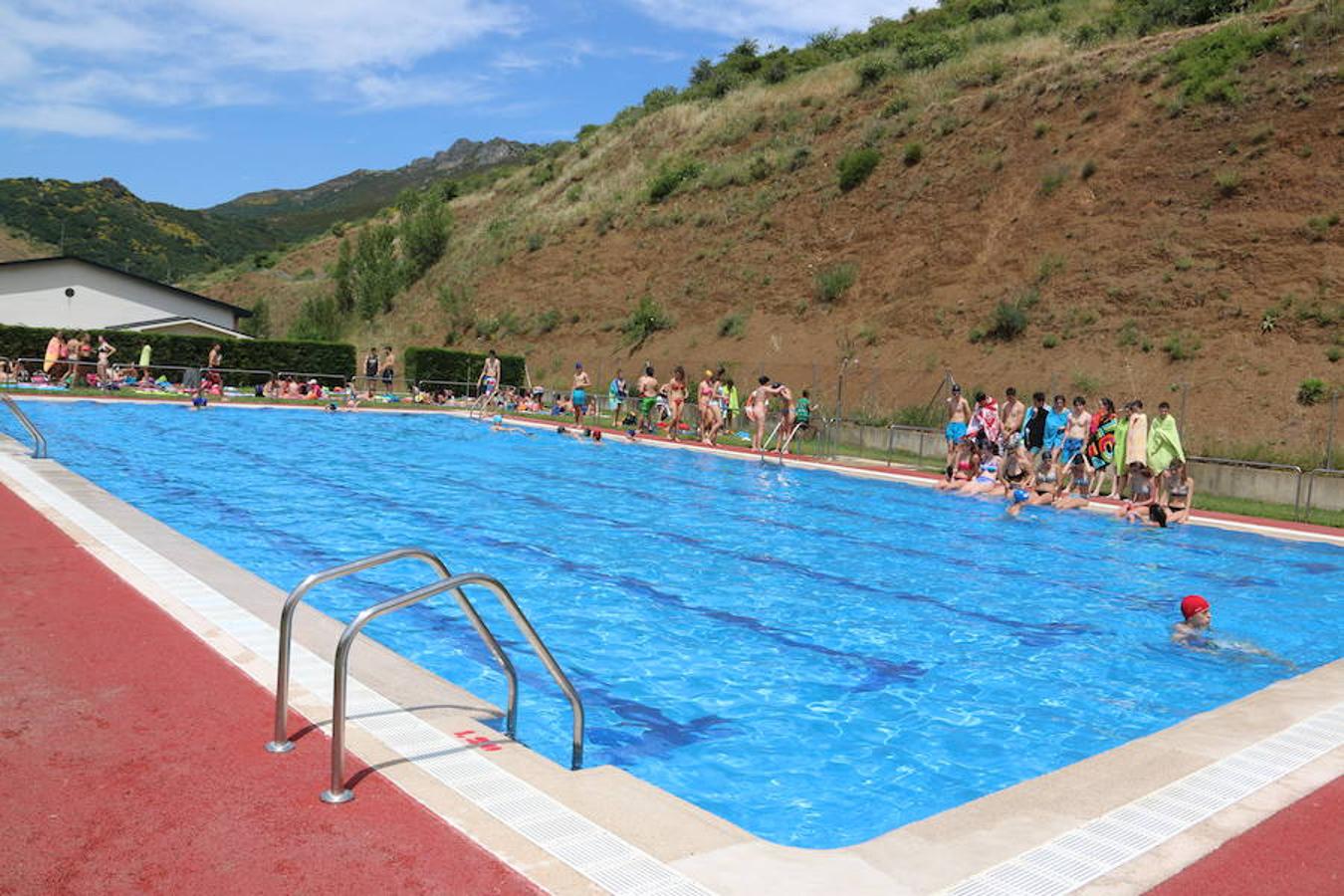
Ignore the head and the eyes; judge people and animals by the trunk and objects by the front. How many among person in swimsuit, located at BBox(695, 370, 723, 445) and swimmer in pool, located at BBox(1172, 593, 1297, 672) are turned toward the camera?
1

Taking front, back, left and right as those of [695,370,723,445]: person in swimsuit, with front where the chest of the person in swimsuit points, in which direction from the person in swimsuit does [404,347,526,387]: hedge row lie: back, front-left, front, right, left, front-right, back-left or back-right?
back-right

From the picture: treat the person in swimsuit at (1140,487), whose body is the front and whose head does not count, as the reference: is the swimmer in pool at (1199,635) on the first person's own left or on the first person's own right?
on the first person's own left

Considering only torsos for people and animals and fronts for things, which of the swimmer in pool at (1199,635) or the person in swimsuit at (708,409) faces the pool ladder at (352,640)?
the person in swimsuit

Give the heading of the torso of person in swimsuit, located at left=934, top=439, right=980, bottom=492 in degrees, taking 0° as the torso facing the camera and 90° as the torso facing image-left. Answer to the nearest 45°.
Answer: approximately 45°
